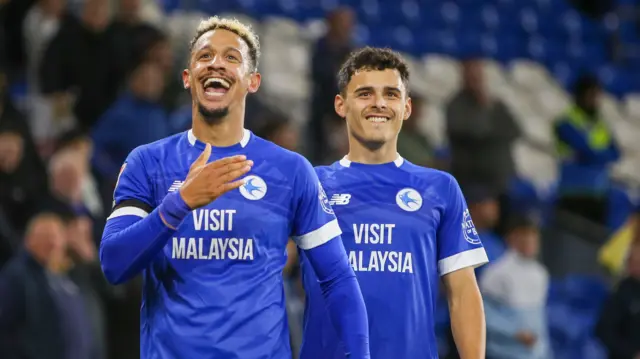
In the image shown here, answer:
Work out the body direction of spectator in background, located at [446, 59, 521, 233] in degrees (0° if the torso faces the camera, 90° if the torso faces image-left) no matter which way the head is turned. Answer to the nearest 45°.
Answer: approximately 0°

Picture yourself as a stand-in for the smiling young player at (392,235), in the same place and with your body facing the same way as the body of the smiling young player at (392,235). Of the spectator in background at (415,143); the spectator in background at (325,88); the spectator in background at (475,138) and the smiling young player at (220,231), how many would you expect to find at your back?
3

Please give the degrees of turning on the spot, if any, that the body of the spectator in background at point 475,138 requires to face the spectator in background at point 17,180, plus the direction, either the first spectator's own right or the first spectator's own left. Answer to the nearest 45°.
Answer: approximately 45° to the first spectator's own right

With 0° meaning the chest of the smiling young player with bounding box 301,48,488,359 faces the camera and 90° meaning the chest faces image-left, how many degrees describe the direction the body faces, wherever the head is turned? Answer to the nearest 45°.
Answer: approximately 0°

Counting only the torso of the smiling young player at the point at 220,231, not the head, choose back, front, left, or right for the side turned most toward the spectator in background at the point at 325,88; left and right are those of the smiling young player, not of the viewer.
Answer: back

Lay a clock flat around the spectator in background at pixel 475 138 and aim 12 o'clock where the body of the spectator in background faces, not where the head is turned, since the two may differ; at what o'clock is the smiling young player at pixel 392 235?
The smiling young player is roughly at 12 o'clock from the spectator in background.

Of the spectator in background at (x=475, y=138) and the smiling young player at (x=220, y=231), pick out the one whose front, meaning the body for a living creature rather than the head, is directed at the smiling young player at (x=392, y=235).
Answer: the spectator in background
